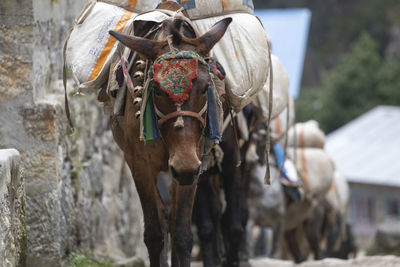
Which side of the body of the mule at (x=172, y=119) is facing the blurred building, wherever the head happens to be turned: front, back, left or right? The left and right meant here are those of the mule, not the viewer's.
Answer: back

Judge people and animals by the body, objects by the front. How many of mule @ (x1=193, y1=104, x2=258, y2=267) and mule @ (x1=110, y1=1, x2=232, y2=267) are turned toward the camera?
2

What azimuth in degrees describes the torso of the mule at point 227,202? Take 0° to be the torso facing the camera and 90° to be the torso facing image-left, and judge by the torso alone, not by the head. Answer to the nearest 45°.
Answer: approximately 0°

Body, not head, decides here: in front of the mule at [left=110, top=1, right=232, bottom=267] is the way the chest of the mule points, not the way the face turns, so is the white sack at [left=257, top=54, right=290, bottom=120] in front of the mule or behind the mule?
behind

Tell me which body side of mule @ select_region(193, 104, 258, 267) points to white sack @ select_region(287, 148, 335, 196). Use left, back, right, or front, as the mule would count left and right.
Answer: back
